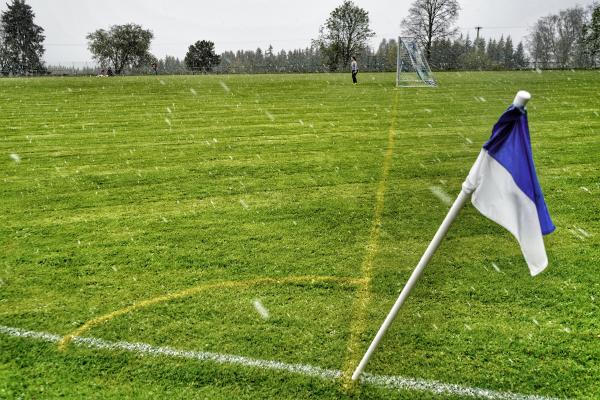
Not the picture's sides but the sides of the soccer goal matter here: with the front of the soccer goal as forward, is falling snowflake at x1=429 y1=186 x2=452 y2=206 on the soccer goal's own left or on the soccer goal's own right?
on the soccer goal's own left

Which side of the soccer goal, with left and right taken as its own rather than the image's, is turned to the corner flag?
left

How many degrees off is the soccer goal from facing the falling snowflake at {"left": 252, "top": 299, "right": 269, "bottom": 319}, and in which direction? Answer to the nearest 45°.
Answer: approximately 90° to its left

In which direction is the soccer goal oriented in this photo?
to the viewer's left
